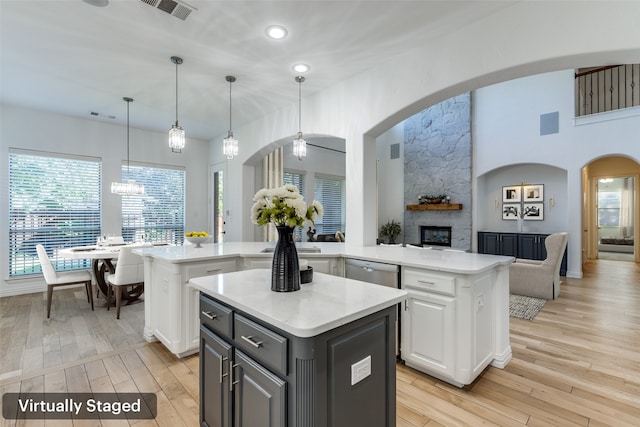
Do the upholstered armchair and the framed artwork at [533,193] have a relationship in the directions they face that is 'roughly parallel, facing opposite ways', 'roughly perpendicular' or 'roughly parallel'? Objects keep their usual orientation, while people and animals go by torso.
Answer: roughly perpendicular

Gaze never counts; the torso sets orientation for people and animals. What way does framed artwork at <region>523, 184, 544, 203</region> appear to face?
toward the camera

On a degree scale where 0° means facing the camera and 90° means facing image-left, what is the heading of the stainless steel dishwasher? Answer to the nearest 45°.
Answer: approximately 45°

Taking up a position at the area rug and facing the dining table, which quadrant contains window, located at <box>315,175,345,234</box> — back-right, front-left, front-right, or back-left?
front-right

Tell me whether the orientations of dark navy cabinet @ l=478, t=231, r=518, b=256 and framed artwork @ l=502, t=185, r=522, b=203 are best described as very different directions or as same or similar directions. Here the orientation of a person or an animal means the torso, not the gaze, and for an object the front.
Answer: same or similar directions

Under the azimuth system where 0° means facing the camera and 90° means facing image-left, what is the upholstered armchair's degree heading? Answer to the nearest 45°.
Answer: approximately 90°

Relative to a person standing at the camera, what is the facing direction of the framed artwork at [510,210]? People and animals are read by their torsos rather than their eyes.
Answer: facing the viewer

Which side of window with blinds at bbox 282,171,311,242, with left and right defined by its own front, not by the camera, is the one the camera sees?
front

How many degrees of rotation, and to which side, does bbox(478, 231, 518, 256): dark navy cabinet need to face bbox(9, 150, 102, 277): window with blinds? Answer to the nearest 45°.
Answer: approximately 45° to its right

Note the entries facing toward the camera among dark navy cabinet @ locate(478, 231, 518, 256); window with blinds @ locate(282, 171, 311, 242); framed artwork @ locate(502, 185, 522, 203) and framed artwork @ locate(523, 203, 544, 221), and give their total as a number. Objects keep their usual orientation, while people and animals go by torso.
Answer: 4

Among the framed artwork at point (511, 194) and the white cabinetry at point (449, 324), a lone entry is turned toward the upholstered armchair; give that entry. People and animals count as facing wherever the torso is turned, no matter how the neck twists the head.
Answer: the framed artwork

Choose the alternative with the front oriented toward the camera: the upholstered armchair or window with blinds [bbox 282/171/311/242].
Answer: the window with blinds

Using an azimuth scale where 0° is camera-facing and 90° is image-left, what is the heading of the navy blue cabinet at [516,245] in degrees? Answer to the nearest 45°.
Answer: approximately 0°

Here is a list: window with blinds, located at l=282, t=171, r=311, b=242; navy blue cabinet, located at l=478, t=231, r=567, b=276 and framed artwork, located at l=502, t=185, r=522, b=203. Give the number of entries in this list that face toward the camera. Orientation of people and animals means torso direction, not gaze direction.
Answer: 3

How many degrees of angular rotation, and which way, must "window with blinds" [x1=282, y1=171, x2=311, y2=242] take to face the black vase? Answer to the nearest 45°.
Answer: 0° — it already faces it
